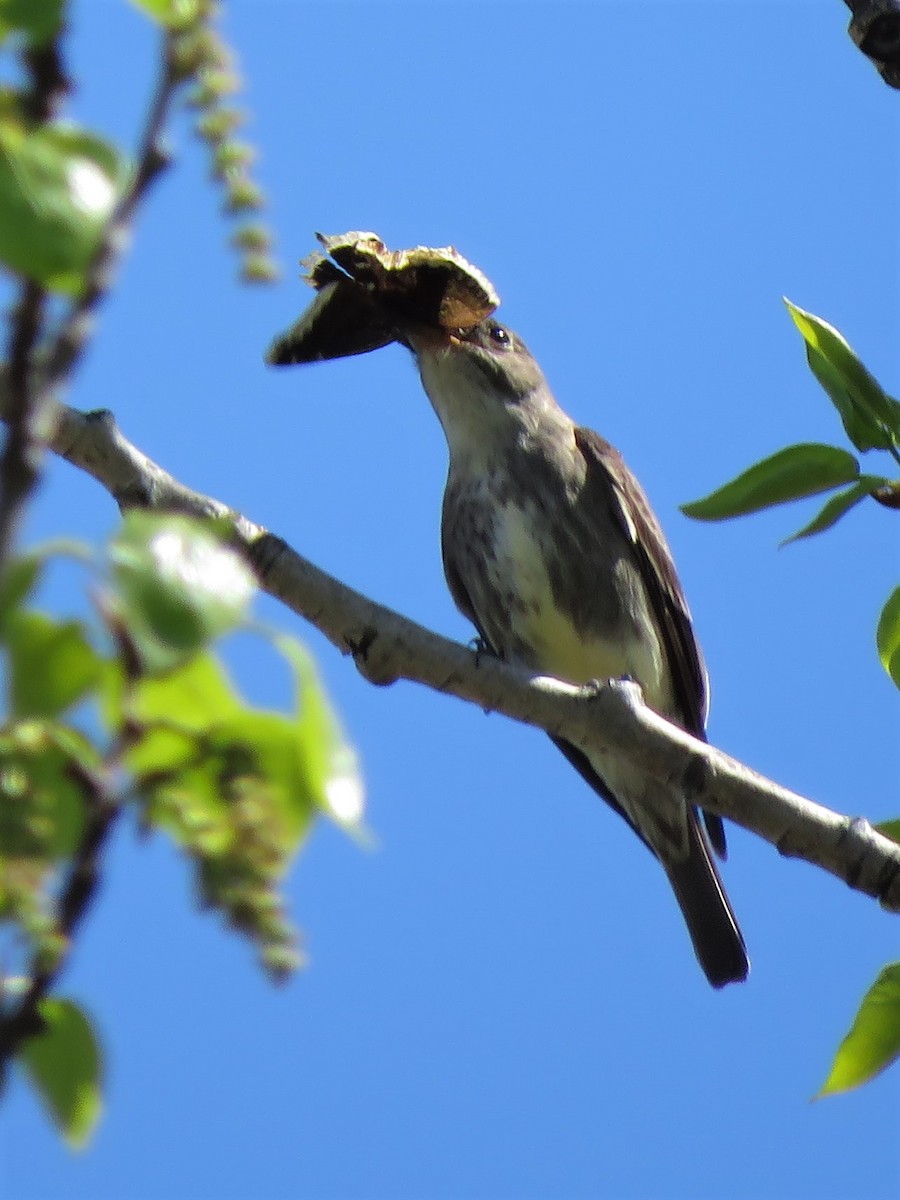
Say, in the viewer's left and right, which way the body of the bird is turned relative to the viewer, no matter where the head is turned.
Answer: facing the viewer and to the left of the viewer

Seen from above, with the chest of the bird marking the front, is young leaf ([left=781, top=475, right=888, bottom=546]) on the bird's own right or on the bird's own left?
on the bird's own left

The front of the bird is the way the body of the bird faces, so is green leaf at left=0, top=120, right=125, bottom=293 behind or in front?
in front
